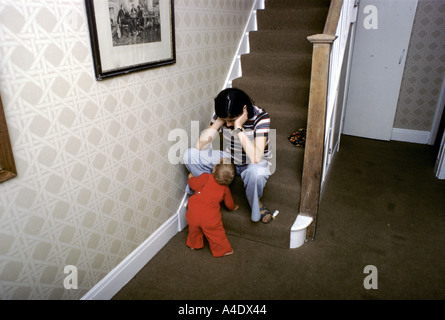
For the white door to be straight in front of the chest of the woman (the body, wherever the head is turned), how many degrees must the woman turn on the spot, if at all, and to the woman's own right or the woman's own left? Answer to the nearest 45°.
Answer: approximately 180°

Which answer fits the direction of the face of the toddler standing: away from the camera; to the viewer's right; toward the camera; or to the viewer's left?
away from the camera

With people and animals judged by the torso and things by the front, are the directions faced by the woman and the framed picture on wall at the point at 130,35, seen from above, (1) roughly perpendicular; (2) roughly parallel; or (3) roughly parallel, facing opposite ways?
roughly perpendicular

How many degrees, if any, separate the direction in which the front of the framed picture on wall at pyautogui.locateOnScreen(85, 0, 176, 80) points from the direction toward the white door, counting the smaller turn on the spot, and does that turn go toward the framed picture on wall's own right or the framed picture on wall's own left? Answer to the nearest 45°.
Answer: approximately 90° to the framed picture on wall's own left

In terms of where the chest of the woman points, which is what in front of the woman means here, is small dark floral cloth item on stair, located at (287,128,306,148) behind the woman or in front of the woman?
behind

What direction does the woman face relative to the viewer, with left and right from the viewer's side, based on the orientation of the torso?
facing the viewer and to the left of the viewer

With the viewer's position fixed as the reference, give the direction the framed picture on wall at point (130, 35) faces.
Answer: facing the viewer and to the right of the viewer
